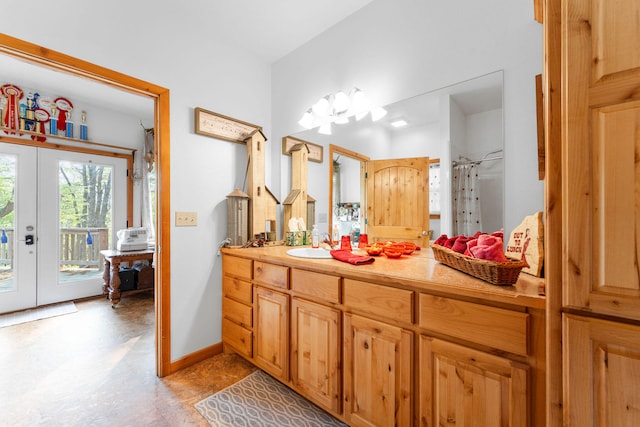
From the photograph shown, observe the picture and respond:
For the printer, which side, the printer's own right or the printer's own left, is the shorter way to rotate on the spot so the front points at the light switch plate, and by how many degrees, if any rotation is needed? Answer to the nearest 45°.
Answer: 0° — it already faces it

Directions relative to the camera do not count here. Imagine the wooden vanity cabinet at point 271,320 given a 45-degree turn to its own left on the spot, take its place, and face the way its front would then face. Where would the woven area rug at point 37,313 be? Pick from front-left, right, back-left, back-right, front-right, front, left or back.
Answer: back-right

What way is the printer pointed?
toward the camera

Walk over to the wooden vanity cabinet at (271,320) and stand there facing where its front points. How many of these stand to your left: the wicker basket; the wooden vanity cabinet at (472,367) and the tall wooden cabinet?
3

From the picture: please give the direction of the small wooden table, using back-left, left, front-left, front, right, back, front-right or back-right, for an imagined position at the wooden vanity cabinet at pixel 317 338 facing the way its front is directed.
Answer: right

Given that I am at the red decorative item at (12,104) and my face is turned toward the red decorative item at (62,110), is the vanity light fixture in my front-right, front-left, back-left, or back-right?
front-right

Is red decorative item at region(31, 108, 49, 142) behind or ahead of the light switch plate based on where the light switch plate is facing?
behind

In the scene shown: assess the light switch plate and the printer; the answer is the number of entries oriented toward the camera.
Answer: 2

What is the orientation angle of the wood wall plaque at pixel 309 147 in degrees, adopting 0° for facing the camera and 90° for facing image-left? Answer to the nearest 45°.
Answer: approximately 315°

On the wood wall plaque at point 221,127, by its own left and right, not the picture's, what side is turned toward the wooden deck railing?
back
